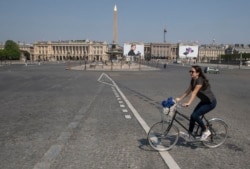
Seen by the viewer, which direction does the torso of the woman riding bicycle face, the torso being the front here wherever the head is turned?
to the viewer's left

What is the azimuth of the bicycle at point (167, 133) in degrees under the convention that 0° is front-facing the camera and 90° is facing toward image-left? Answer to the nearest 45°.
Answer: approximately 90°
